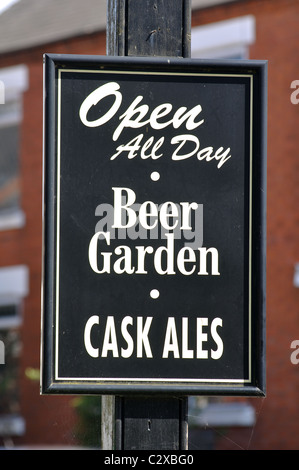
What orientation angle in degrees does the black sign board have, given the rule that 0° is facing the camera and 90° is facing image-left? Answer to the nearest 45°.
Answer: approximately 0°
